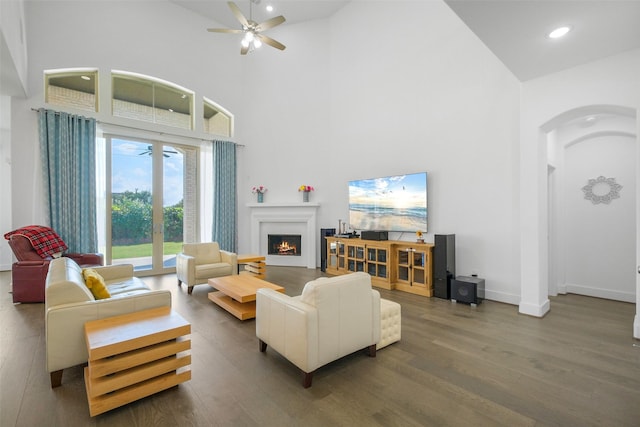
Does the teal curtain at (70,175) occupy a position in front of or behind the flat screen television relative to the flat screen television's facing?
in front

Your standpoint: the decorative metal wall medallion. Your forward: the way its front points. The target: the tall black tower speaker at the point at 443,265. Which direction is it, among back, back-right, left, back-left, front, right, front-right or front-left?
front-right

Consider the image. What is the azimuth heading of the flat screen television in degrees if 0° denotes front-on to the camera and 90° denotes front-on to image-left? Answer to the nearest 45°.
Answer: approximately 45°

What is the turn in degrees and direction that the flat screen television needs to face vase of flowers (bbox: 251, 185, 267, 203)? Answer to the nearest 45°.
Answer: approximately 45° to its right

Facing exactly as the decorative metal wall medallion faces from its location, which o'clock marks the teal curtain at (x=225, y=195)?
The teal curtain is roughly at 2 o'clock from the decorative metal wall medallion.

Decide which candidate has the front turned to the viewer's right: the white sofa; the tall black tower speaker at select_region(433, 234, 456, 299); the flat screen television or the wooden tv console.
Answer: the white sofa

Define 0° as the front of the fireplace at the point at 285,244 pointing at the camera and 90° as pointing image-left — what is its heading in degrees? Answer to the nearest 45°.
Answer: approximately 0°
